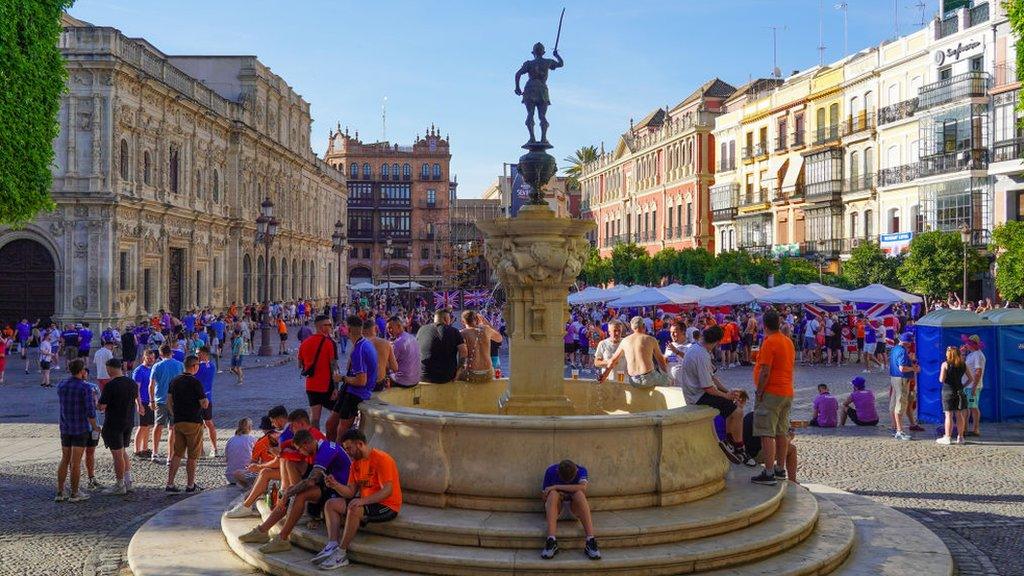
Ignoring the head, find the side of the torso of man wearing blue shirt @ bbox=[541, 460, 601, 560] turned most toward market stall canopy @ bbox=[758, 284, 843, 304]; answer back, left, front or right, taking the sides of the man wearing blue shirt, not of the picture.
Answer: back

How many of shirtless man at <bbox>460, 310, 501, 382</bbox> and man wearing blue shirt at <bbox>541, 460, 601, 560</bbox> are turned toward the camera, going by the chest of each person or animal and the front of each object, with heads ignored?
1

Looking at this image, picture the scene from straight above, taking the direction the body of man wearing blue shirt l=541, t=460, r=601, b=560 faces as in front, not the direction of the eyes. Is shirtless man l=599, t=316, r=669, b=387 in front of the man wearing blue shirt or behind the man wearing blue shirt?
behind

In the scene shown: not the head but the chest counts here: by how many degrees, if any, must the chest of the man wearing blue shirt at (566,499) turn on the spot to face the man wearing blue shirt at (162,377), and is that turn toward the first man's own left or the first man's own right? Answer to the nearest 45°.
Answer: approximately 135° to the first man's own right

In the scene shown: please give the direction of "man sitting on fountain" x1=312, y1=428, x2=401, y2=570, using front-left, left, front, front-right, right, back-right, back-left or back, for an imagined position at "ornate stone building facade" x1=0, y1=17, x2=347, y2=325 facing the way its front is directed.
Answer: front-right

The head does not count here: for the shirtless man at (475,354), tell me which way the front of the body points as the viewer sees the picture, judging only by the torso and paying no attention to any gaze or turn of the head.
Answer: away from the camera

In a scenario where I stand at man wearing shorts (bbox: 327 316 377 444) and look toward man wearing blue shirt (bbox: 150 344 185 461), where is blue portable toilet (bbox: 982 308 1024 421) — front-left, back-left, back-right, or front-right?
back-right

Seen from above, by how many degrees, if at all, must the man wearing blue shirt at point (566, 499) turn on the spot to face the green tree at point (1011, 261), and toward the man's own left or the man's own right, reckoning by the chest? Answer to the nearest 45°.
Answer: approximately 135° to the man's own left

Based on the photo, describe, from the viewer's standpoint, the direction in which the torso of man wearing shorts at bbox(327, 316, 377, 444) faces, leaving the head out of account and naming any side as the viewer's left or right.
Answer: facing to the left of the viewer

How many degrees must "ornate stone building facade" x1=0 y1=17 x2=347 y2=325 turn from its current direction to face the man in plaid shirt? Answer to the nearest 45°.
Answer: approximately 45° to its right

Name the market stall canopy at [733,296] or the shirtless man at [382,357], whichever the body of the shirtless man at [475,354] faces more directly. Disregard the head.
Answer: the market stall canopy
